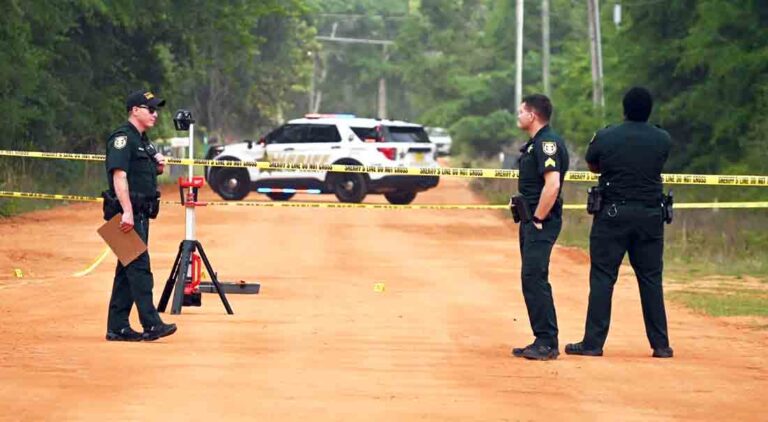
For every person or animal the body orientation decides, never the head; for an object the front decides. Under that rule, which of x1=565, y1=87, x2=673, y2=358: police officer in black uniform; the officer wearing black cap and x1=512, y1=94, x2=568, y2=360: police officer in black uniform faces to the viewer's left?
x1=512, y1=94, x2=568, y2=360: police officer in black uniform

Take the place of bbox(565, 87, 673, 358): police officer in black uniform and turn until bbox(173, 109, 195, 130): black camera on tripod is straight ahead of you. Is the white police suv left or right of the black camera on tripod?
right

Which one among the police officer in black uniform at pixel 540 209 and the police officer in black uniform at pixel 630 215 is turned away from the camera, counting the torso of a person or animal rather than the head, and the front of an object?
the police officer in black uniform at pixel 630 215

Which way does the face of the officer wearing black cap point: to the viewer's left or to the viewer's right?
to the viewer's right

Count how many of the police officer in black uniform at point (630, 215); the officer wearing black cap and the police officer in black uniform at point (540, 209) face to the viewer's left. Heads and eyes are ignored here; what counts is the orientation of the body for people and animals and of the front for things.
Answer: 1

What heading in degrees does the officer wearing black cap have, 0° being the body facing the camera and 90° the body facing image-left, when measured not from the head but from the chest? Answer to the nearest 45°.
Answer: approximately 270°

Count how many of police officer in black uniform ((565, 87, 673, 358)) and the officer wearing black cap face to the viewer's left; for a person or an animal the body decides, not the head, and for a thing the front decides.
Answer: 0

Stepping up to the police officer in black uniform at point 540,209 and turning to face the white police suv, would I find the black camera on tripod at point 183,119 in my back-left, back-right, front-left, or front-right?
front-left

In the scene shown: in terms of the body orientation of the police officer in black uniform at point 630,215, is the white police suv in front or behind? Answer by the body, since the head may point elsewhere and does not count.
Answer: in front

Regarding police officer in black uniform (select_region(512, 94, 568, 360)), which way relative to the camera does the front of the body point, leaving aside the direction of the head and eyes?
to the viewer's left

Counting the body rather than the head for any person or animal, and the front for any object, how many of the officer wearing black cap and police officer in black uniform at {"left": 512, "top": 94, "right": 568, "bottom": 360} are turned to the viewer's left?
1

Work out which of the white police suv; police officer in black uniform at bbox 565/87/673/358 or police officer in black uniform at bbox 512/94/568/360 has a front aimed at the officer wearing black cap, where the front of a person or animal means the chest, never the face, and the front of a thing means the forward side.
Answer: police officer in black uniform at bbox 512/94/568/360

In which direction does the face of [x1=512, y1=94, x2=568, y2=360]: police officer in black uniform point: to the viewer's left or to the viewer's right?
to the viewer's left

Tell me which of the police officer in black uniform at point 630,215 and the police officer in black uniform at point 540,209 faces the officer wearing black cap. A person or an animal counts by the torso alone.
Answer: the police officer in black uniform at point 540,209

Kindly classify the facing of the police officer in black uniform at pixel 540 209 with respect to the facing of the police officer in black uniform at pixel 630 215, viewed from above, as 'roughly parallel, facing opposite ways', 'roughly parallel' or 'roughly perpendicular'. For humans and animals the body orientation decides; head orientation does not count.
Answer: roughly perpendicular

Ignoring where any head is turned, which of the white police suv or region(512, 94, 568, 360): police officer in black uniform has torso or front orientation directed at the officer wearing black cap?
the police officer in black uniform

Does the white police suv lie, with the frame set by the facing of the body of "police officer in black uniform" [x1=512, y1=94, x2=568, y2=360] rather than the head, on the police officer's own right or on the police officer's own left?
on the police officer's own right

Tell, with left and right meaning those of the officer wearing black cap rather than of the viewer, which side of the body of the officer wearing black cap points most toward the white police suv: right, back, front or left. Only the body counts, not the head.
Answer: left
